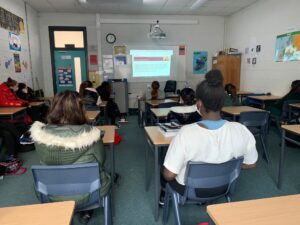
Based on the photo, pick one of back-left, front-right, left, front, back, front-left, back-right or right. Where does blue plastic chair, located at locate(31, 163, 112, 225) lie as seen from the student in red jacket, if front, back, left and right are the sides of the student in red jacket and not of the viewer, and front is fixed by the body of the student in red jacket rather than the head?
right

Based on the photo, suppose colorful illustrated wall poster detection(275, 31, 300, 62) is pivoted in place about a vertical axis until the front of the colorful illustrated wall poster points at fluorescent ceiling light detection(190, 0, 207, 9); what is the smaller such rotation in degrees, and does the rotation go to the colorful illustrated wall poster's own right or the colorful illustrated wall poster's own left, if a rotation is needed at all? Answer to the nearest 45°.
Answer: approximately 45° to the colorful illustrated wall poster's own right

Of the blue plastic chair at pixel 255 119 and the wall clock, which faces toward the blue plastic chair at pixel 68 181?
the wall clock

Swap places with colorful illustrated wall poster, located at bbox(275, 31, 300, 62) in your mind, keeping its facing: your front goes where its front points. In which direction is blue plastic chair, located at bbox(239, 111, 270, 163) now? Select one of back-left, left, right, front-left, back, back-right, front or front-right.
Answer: front-left

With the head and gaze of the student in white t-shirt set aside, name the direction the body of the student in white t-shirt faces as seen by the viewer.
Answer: away from the camera

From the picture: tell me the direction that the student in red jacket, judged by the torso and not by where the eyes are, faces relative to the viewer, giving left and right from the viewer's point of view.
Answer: facing to the right of the viewer

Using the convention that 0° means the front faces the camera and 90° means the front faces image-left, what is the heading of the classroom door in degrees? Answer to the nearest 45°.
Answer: approximately 0°

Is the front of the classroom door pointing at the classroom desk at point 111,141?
yes

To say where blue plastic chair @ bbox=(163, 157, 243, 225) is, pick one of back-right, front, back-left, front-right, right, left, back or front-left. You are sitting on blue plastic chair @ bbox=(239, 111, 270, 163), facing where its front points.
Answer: back

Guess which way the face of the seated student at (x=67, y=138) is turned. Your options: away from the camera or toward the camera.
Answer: away from the camera

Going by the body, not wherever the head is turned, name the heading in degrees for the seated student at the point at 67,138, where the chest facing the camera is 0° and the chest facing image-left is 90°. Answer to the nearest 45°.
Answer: approximately 180°

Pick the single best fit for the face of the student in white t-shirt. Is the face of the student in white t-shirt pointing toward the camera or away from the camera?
away from the camera

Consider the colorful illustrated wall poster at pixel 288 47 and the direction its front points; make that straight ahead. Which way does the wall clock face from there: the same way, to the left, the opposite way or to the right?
to the left

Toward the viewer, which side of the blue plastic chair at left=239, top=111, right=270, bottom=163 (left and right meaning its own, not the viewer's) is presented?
back
